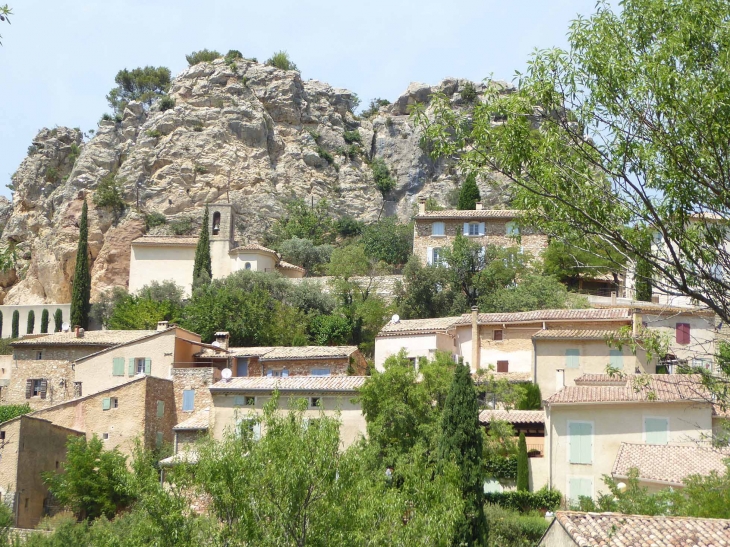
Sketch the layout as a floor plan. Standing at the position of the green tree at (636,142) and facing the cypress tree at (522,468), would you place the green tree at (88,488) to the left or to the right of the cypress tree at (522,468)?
left

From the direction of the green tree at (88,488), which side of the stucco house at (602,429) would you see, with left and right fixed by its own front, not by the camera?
right

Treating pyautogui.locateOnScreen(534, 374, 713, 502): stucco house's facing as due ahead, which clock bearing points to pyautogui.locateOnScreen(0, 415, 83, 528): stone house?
pyautogui.locateOnScreen(0, 415, 83, 528): stone house is roughly at 3 o'clock from pyautogui.locateOnScreen(534, 374, 713, 502): stucco house.

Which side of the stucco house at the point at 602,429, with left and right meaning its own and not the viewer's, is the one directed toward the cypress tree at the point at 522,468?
right

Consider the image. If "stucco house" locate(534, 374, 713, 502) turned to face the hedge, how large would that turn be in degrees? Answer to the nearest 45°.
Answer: approximately 90° to its right

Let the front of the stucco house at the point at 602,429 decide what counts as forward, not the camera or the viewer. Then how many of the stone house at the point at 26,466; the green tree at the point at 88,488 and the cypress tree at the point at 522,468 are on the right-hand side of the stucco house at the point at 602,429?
3

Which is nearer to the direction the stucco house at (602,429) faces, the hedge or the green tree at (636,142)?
the green tree

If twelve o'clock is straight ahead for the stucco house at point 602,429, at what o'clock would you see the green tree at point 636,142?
The green tree is roughly at 12 o'clock from the stucco house.

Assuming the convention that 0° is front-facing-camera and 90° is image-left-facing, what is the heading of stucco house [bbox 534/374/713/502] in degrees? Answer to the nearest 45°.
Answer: approximately 0°
